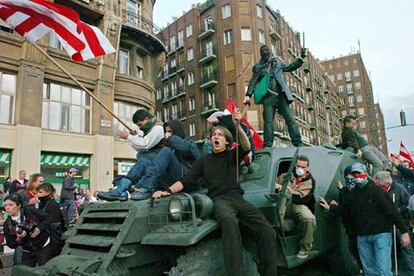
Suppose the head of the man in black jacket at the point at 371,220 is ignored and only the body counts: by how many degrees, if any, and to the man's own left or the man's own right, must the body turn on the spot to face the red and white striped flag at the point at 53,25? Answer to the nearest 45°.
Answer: approximately 45° to the man's own right

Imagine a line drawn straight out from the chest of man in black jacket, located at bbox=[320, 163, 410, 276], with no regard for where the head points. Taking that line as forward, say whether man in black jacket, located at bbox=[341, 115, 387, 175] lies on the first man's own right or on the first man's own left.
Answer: on the first man's own right

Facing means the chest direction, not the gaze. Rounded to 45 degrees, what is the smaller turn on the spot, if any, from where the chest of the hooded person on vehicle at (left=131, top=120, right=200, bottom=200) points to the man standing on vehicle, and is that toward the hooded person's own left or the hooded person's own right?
approximately 135° to the hooded person's own right

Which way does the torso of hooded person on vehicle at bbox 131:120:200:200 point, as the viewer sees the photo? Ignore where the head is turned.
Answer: to the viewer's left

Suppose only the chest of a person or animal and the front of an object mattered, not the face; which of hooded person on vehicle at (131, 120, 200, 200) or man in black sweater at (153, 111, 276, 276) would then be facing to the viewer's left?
the hooded person on vehicle

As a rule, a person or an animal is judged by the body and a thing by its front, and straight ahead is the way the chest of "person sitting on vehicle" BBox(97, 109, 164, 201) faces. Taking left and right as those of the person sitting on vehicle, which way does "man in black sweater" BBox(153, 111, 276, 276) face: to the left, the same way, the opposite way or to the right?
to the left

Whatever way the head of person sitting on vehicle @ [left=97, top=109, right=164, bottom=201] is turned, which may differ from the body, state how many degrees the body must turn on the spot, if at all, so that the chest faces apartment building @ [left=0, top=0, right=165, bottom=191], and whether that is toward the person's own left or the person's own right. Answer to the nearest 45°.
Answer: approximately 90° to the person's own right
